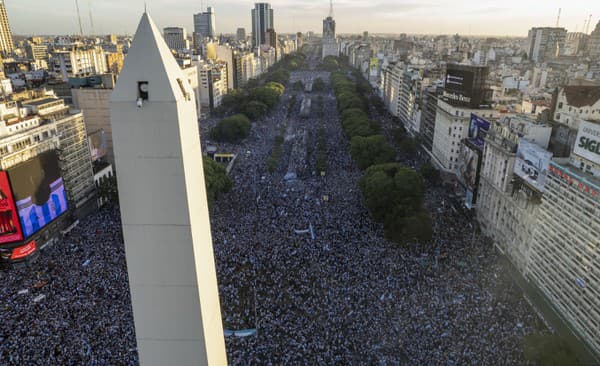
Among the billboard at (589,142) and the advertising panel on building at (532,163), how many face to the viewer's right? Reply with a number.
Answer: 0

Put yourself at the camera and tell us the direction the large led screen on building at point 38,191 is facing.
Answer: facing the viewer and to the right of the viewer

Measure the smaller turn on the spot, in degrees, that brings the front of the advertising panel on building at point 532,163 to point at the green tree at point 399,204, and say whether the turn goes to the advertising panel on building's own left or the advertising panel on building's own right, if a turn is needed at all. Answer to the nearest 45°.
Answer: approximately 45° to the advertising panel on building's own right

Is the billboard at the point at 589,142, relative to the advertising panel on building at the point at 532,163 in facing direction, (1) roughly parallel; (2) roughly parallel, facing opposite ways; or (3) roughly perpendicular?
roughly parallel

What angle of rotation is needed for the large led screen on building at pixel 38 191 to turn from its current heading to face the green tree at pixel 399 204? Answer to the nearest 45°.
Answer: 0° — it already faces it

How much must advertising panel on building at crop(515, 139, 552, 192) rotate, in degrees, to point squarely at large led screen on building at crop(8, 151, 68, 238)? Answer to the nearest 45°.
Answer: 0° — it already faces it

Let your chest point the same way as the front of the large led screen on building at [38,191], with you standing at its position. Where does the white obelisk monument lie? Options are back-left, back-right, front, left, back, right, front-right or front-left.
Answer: front-right

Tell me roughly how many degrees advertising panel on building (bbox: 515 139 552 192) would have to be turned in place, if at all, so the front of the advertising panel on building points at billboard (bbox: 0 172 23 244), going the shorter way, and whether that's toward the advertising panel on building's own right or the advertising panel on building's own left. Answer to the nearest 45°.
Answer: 0° — it already faces it

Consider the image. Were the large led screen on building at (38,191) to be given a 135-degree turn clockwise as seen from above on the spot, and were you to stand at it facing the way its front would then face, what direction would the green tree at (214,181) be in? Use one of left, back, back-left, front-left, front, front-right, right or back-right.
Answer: back

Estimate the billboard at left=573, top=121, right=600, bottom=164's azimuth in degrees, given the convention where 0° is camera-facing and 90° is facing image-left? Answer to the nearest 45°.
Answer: approximately 45°

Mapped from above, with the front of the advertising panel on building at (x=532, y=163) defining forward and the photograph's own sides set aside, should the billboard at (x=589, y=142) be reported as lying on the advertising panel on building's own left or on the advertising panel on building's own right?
on the advertising panel on building's own left

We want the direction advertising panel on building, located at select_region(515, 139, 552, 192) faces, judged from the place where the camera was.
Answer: facing the viewer and to the left of the viewer

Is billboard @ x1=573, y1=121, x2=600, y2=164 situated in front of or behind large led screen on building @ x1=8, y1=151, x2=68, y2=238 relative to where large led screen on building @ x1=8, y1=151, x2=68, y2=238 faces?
in front

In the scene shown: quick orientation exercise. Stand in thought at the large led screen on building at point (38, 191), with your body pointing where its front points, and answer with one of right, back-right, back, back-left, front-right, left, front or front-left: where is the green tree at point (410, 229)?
front

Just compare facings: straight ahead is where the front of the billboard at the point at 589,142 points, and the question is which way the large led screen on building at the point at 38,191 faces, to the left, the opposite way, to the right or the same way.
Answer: the opposite way

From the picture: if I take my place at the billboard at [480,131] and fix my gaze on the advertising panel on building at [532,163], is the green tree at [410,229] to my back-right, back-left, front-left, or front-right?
front-right

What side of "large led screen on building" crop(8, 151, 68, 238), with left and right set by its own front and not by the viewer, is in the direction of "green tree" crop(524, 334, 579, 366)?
front
